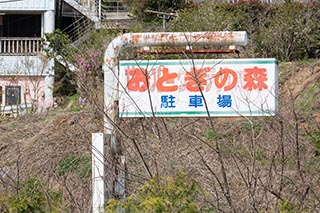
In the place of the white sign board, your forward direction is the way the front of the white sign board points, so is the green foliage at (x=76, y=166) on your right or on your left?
on your right

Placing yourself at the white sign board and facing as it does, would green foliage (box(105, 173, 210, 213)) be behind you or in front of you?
in front

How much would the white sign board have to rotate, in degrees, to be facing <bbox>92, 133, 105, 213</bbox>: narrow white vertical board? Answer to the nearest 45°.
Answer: approximately 90° to its right

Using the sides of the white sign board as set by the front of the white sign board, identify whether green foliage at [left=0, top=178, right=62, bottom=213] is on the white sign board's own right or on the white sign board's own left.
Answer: on the white sign board's own right

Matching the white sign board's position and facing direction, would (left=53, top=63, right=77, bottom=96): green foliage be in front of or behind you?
behind

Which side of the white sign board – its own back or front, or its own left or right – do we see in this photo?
front
